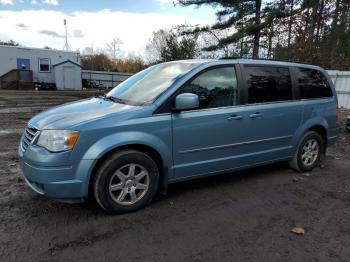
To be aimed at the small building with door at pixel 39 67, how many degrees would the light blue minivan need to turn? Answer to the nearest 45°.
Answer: approximately 90° to its right

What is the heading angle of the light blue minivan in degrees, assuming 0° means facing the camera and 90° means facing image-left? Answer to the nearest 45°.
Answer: approximately 45°

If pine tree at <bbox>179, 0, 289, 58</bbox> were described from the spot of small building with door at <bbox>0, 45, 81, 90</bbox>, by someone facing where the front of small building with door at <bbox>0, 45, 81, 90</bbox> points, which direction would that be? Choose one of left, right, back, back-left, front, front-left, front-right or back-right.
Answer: front-left

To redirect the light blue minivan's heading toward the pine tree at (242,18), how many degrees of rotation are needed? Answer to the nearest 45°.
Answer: approximately 135° to its right

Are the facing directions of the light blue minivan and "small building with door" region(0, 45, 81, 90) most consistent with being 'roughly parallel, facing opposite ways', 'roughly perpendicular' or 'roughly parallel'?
roughly perpendicular

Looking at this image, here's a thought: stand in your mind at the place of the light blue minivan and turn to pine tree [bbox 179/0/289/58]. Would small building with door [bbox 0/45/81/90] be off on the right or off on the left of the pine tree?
left

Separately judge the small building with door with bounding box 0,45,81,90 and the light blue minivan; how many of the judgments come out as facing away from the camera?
0

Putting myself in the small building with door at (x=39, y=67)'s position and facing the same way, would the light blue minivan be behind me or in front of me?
in front

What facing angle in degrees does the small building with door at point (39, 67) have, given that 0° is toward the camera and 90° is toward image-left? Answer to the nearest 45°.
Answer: approximately 0°

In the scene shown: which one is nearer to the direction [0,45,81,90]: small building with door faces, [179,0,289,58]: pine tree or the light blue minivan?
the light blue minivan
